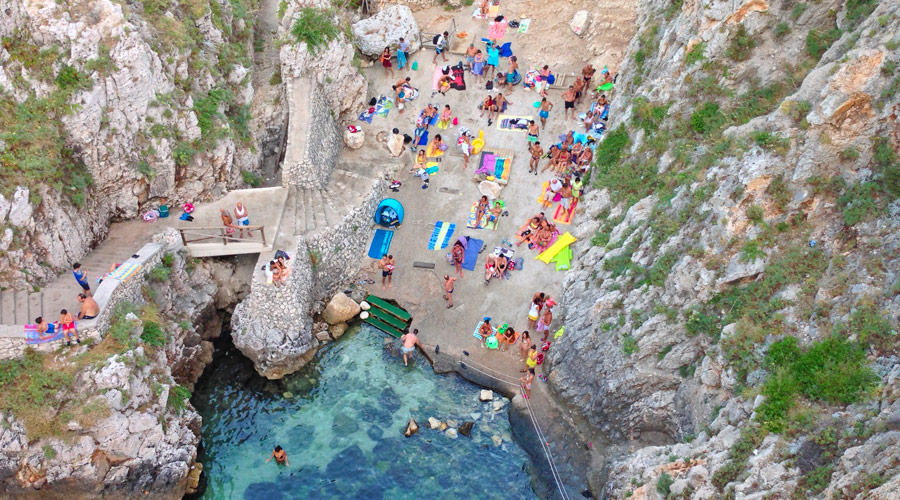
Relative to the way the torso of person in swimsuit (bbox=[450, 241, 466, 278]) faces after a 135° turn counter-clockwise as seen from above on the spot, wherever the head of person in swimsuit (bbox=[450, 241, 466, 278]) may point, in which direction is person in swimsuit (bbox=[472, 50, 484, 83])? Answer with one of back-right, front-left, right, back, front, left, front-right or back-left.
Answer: front-left

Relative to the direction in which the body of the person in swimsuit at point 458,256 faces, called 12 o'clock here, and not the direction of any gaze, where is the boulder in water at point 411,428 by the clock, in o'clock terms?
The boulder in water is roughly at 12 o'clock from the person in swimsuit.

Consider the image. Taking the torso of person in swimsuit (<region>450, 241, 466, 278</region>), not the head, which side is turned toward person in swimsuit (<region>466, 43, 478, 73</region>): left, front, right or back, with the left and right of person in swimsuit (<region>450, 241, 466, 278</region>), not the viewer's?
back

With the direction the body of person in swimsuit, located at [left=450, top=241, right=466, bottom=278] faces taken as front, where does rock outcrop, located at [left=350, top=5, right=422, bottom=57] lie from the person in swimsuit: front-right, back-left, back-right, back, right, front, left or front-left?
back-right

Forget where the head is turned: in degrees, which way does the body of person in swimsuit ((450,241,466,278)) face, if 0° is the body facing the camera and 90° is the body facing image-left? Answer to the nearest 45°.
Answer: approximately 0°

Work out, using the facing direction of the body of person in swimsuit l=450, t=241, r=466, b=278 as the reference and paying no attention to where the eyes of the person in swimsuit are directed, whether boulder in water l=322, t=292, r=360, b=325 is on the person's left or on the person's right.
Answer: on the person's right

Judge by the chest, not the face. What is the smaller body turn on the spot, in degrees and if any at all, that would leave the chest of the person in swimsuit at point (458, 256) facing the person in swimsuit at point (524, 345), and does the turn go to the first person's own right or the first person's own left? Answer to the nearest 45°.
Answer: approximately 45° to the first person's own left
